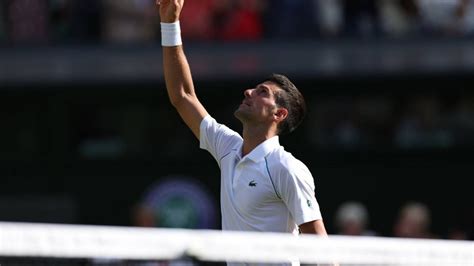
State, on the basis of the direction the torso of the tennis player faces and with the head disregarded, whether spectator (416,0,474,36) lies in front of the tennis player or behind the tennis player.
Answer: behind

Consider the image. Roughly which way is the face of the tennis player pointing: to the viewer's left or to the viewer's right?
to the viewer's left

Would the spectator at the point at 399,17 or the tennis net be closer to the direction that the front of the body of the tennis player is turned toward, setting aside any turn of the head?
the tennis net

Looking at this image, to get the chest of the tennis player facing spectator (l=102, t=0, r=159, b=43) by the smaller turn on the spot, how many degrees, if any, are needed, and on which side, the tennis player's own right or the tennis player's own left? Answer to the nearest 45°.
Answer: approximately 135° to the tennis player's own right

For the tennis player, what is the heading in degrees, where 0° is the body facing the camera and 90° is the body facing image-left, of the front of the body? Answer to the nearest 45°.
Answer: approximately 45°

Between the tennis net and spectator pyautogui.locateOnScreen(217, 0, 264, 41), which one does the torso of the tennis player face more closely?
the tennis net

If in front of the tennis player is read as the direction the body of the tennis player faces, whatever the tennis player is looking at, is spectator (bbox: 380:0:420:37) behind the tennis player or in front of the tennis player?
behind
